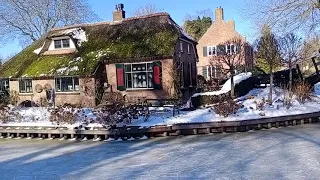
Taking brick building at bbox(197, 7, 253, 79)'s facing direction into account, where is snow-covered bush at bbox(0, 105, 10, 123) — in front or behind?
in front

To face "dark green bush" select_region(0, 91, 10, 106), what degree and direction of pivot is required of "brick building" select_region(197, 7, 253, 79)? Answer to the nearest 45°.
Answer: approximately 45° to its right

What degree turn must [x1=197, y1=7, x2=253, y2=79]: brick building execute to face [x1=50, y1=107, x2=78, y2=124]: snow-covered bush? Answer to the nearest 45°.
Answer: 0° — it already faces it

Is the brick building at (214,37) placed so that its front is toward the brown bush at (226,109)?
yes

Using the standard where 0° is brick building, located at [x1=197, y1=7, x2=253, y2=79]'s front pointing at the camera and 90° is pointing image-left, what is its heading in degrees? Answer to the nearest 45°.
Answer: approximately 0°

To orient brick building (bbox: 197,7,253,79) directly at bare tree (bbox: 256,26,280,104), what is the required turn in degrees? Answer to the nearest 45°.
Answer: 0° — it already faces it

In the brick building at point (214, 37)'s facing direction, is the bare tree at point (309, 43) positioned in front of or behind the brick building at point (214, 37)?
in front
